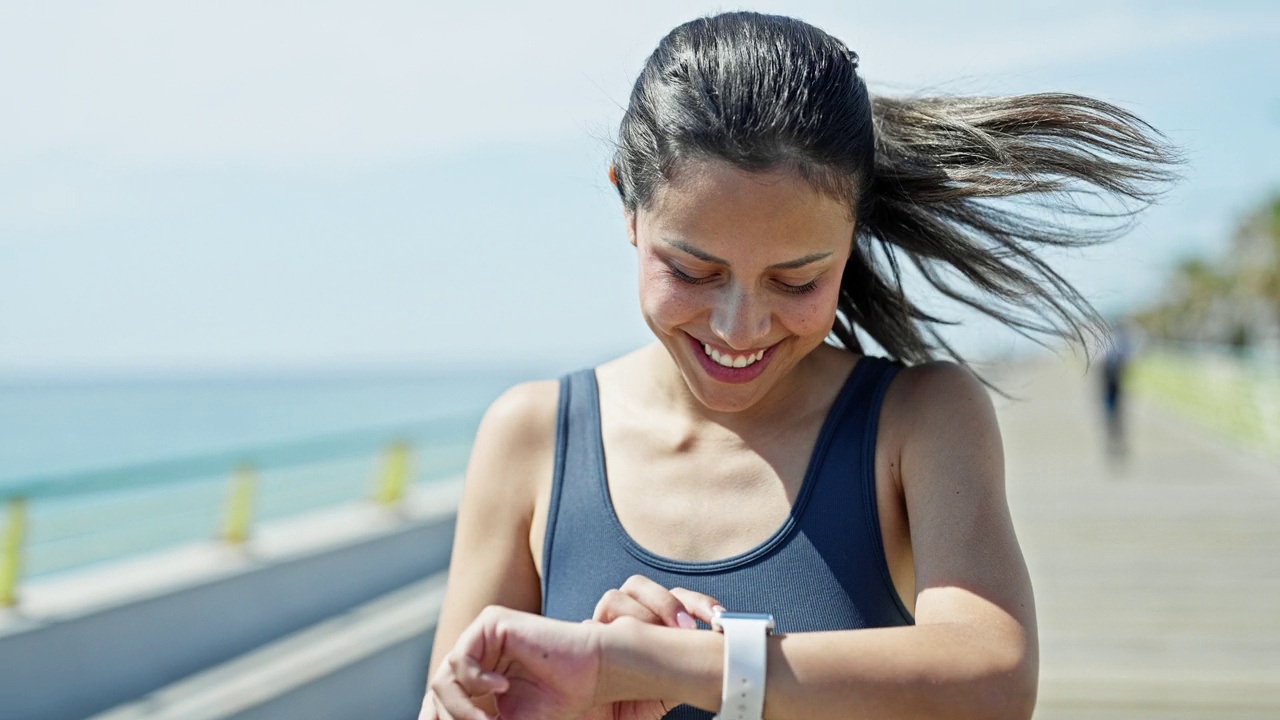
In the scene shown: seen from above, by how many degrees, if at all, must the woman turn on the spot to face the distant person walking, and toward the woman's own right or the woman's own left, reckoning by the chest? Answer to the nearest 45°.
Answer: approximately 180°

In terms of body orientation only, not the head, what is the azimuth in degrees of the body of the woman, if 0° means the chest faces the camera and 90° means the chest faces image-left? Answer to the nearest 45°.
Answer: approximately 0°

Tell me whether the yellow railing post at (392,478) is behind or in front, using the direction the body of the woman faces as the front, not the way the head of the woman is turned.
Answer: behind

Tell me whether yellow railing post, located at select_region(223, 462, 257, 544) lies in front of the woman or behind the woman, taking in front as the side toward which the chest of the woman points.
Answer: behind
